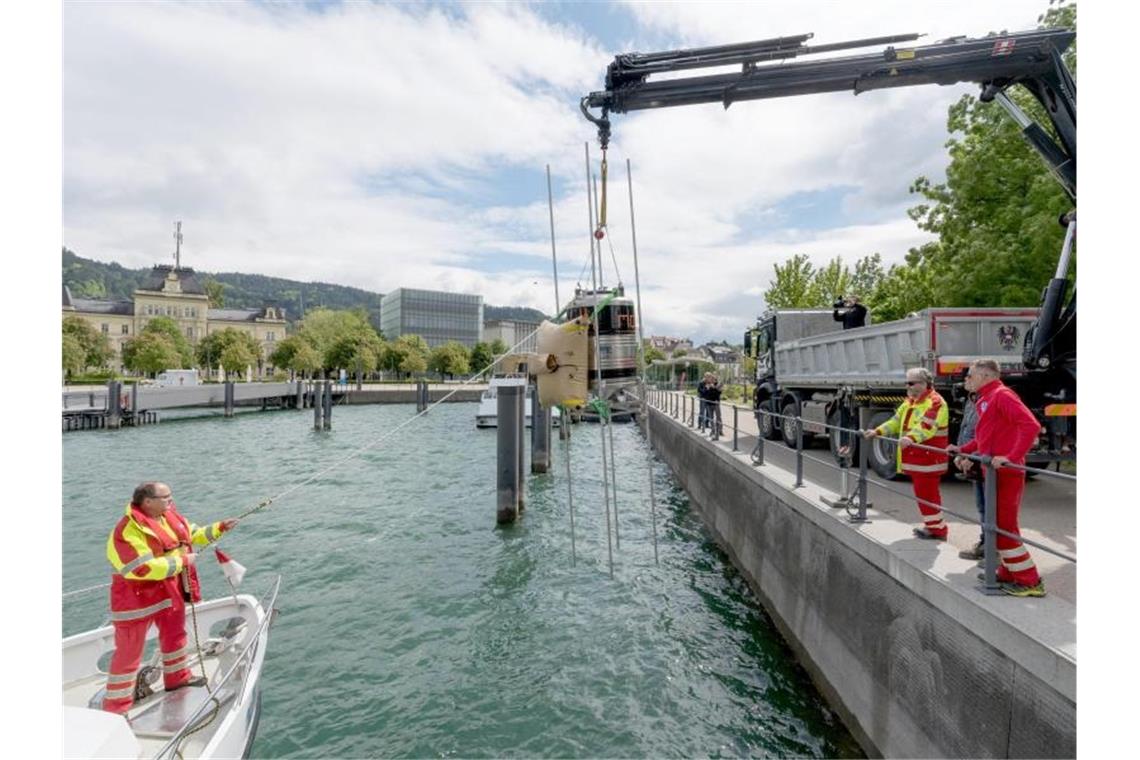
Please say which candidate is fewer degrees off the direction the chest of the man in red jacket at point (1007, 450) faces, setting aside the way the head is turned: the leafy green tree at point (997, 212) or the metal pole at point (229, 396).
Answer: the metal pole

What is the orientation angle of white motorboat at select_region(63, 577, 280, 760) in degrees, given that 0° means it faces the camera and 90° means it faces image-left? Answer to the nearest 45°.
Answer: approximately 225°

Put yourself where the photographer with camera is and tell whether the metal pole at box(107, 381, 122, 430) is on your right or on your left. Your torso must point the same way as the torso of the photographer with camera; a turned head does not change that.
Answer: on your right

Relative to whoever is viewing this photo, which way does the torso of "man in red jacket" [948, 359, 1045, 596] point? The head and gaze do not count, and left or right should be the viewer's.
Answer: facing to the left of the viewer

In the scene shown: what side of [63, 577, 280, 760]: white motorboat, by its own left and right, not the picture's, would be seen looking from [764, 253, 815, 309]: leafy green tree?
front

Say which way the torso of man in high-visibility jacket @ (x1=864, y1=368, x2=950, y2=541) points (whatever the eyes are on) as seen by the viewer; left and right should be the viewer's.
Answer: facing to the left of the viewer

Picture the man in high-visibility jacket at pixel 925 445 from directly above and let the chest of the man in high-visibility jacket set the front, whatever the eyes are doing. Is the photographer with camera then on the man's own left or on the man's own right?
on the man's own right

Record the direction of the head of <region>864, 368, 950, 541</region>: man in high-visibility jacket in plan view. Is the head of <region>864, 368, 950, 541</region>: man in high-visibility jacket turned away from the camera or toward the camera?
toward the camera

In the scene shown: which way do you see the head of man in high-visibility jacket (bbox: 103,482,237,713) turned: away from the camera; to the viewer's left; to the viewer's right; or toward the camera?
to the viewer's right

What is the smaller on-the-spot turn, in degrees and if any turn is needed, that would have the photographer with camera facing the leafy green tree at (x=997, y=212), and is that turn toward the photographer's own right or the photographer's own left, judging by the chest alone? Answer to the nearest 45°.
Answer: approximately 180°

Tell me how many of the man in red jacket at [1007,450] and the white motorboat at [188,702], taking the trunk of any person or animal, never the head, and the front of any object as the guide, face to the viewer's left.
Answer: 1
